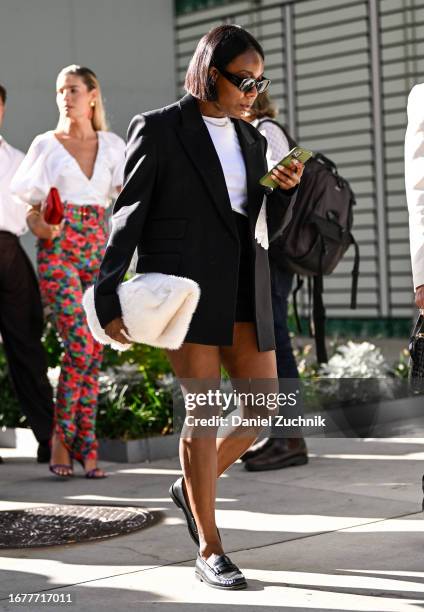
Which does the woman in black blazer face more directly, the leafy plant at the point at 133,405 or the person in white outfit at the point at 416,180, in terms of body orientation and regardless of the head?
the person in white outfit

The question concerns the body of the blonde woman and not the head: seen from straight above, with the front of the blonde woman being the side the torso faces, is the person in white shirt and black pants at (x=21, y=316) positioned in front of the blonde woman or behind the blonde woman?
behind

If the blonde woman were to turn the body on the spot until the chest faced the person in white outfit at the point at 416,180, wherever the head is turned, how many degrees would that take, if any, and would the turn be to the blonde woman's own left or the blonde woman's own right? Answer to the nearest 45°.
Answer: approximately 45° to the blonde woman's own left

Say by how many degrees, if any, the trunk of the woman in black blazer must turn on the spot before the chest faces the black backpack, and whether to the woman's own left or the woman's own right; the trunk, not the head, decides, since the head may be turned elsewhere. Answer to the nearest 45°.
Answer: approximately 135° to the woman's own left

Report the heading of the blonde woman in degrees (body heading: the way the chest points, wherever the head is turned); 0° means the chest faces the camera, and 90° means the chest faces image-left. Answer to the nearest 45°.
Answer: approximately 0°
